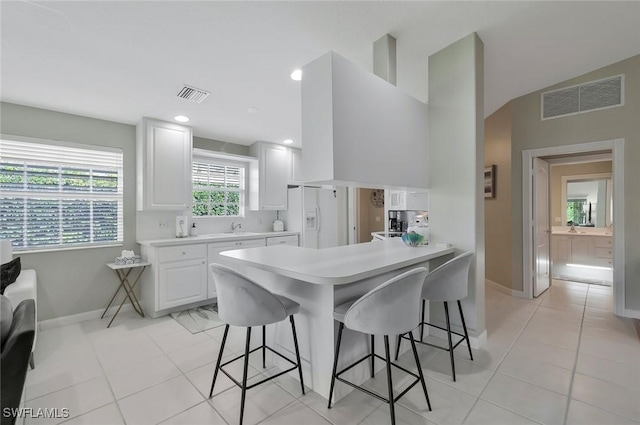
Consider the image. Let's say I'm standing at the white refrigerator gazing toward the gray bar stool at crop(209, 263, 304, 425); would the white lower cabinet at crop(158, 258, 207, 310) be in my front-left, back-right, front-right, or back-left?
front-right

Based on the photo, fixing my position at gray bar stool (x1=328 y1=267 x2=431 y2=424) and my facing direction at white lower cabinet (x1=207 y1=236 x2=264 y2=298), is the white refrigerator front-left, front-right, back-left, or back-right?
front-right

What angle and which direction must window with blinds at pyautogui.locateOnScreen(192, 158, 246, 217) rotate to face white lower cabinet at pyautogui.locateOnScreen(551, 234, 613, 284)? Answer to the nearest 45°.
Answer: approximately 45° to its left

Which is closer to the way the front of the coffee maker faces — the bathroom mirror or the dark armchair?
the dark armchair

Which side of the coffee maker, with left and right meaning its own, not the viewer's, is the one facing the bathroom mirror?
back

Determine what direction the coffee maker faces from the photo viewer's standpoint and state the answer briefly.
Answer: facing the viewer and to the left of the viewer

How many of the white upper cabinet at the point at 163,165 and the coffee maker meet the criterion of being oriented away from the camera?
0

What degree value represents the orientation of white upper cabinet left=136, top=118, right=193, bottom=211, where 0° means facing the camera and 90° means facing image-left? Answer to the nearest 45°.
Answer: approximately 315°

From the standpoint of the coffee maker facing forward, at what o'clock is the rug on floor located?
The rug on floor is roughly at 12 o'clock from the coffee maker.

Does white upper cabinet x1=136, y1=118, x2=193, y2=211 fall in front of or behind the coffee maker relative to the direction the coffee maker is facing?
in front

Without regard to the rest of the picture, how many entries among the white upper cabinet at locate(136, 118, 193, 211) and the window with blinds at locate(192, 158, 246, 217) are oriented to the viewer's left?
0
